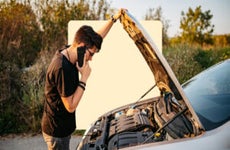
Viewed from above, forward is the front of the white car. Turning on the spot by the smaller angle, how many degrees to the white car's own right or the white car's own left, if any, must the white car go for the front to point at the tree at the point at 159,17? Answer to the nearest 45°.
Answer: approximately 135° to the white car's own right

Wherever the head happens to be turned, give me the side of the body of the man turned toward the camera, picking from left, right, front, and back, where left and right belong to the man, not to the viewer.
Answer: right

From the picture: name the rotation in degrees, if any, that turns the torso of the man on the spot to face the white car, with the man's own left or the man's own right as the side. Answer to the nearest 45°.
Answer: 0° — they already face it

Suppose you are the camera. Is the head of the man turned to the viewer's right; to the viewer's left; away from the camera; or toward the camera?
to the viewer's right

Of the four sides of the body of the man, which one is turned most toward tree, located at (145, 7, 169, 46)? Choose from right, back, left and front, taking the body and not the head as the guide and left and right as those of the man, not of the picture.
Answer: left

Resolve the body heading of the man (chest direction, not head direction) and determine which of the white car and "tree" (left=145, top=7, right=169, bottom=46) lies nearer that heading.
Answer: the white car

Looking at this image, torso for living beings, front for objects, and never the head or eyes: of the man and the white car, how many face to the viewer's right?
1

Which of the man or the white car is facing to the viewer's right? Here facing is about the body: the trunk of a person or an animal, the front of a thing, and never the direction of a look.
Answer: the man

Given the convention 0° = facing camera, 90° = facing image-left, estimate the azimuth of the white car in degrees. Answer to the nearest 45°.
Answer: approximately 45°

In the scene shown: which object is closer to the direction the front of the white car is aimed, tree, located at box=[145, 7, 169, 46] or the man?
the man
